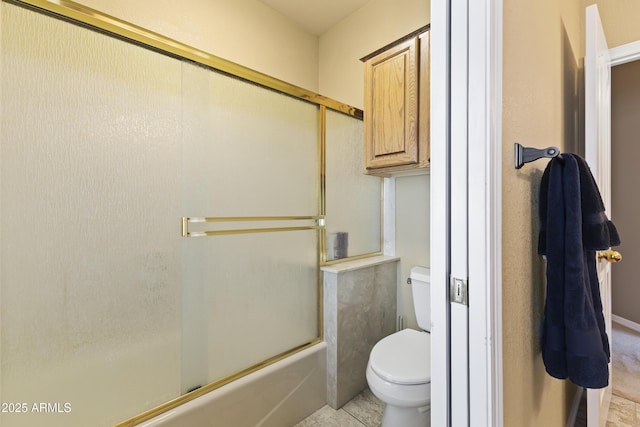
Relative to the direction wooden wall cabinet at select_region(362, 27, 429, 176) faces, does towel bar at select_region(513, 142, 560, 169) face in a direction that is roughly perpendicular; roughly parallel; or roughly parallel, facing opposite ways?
roughly perpendicular

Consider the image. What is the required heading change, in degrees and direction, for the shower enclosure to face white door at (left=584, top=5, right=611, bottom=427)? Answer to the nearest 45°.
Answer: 0° — it already faces it

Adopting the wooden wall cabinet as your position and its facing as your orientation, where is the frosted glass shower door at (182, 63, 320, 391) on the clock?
The frosted glass shower door is roughly at 1 o'clock from the wooden wall cabinet.

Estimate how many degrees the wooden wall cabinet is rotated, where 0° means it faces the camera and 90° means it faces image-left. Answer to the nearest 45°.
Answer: approximately 45°

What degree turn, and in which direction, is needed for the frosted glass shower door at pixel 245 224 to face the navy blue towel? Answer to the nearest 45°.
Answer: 0° — it already faces it
